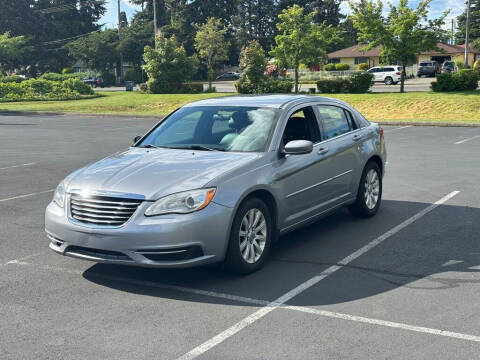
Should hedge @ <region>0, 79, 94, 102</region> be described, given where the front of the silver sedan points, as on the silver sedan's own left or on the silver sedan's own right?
on the silver sedan's own right

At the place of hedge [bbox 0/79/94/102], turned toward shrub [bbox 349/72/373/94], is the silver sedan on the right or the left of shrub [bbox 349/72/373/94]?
right

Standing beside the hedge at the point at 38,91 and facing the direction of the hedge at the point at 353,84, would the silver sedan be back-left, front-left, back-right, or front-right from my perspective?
front-right

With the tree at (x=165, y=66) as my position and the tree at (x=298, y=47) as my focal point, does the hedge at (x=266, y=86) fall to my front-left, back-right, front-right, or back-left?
front-right

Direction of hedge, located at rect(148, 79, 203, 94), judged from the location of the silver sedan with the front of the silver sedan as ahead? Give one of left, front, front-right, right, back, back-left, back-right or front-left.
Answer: back-right

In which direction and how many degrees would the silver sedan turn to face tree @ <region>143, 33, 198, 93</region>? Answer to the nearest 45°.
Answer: approximately 135° to its right

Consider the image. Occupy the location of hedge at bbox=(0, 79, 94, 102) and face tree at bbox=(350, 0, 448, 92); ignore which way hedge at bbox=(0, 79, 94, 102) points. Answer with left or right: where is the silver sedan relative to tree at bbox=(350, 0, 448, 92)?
right

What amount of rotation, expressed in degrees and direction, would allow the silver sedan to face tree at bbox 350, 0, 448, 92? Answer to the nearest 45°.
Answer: approximately 135° to its right

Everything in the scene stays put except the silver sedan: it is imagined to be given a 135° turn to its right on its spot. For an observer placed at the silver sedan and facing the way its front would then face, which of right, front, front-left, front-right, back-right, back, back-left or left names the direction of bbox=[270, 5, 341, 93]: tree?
front
